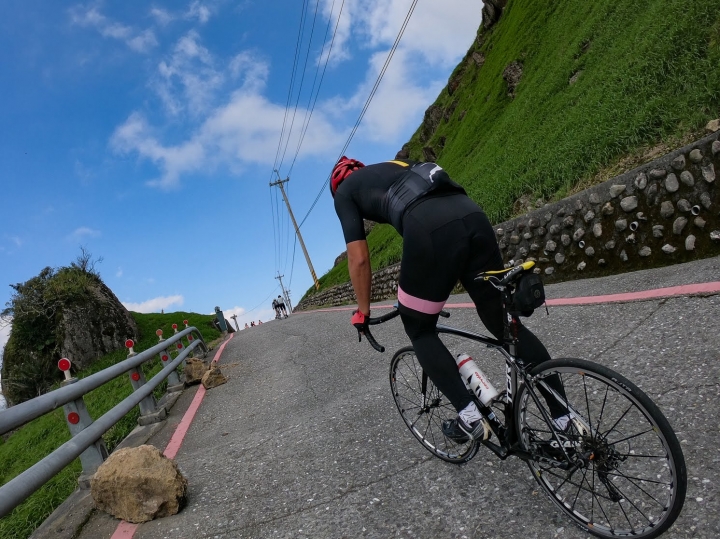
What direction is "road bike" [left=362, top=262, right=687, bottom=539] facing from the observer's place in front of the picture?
facing away from the viewer and to the left of the viewer

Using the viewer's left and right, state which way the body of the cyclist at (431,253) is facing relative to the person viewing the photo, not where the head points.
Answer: facing away from the viewer and to the left of the viewer

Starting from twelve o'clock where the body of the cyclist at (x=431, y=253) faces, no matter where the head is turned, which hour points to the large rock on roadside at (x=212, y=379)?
The large rock on roadside is roughly at 12 o'clock from the cyclist.

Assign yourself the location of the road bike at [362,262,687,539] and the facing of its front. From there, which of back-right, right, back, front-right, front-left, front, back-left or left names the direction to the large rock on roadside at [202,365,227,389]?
front

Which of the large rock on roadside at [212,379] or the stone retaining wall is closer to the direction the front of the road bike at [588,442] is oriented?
the large rock on roadside

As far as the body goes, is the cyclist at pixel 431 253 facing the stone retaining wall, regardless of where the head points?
no

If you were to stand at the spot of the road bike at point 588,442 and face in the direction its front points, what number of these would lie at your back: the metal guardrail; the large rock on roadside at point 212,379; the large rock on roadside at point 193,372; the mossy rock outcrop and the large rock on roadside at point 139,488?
0

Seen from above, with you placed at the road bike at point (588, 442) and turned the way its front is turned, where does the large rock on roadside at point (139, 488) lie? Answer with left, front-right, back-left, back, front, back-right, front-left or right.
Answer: front-left

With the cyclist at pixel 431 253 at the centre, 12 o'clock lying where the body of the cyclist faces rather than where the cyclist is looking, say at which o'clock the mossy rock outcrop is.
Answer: The mossy rock outcrop is roughly at 12 o'clock from the cyclist.

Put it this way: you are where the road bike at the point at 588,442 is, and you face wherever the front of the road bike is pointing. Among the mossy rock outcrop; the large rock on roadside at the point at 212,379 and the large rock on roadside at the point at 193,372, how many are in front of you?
3

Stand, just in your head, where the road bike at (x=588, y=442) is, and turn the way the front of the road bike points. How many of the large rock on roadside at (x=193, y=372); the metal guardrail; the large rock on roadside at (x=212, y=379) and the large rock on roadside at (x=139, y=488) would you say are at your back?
0

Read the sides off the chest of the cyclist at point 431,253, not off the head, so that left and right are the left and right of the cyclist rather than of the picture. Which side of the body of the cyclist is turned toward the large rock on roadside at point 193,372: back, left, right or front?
front

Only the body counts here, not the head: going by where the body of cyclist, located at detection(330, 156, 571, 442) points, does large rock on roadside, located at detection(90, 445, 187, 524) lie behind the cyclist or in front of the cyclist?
in front

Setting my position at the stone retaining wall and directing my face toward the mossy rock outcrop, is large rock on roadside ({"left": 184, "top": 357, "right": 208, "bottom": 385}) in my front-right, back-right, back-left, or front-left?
front-left
